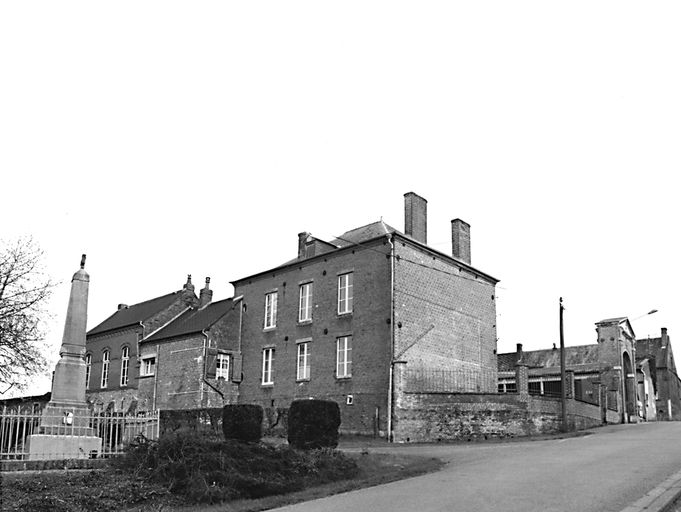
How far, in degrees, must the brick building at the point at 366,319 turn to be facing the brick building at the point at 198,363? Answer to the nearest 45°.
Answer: approximately 90° to its right

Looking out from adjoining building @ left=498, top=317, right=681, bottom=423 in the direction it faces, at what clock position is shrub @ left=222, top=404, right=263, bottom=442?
The shrub is roughly at 2 o'clock from the adjoining building.

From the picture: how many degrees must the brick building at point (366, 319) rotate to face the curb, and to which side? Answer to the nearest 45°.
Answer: approximately 45° to its left

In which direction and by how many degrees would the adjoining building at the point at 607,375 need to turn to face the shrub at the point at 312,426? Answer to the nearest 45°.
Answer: approximately 45° to its right

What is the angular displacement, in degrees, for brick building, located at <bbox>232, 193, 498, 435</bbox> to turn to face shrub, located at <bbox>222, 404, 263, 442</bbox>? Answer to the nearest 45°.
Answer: approximately 45° to its left

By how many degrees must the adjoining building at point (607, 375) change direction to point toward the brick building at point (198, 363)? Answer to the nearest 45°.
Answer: approximately 90° to its right

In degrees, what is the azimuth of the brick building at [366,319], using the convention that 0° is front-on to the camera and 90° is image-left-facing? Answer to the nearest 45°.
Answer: approximately 45°

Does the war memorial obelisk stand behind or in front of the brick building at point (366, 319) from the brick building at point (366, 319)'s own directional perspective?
in front

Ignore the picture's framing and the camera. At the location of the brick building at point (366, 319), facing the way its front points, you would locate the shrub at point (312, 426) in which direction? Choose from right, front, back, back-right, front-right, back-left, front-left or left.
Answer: front-left

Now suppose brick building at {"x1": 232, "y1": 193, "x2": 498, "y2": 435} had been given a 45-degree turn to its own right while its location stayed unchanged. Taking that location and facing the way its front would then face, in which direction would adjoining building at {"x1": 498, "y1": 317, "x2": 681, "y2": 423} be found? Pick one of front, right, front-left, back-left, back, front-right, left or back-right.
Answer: back-right
